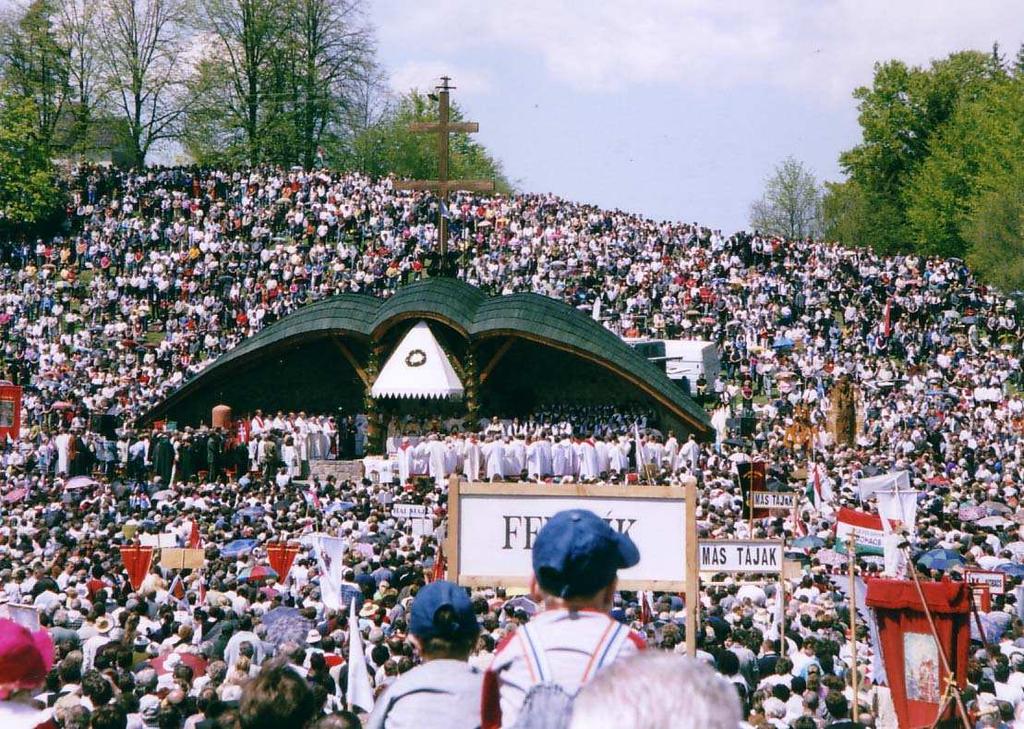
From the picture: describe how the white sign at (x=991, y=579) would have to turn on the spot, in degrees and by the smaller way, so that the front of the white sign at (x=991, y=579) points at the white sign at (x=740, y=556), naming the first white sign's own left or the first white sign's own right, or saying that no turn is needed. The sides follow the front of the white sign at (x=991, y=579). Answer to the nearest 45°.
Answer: approximately 45° to the first white sign's own right

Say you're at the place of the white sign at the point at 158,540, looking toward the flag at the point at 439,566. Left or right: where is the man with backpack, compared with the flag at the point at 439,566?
right

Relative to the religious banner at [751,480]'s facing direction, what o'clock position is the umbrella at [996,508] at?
The umbrella is roughly at 9 o'clock from the religious banner.

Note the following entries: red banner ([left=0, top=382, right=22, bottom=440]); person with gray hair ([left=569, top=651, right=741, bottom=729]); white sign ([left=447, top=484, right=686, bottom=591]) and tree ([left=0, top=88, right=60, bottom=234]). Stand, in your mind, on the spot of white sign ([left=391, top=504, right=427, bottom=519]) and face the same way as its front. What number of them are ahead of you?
2

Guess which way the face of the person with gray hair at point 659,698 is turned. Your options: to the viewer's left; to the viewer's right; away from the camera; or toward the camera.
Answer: away from the camera

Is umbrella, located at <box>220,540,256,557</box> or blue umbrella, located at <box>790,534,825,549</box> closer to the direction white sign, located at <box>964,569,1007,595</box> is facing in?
the umbrella

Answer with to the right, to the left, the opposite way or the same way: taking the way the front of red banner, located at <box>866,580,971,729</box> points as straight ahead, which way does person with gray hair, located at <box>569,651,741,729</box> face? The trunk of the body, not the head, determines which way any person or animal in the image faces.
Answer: the opposite way

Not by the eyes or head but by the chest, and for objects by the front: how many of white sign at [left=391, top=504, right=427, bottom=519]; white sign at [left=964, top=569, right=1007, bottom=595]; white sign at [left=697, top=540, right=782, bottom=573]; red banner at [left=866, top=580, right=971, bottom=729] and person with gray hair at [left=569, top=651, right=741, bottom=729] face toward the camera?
4

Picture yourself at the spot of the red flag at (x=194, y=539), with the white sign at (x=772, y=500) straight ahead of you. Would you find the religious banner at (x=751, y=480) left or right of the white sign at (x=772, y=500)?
left
